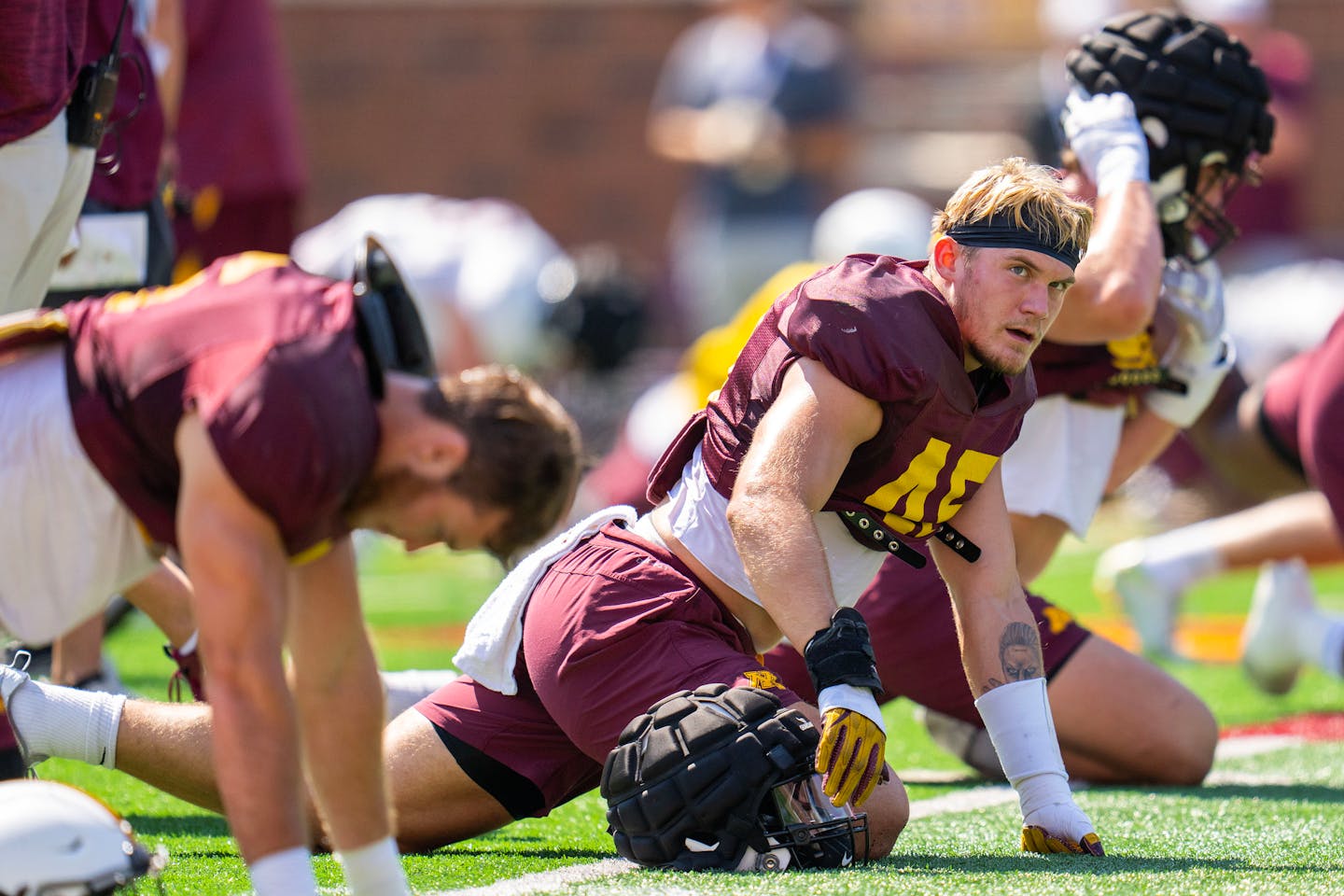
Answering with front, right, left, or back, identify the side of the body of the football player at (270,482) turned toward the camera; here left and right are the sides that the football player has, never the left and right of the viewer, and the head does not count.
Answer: right

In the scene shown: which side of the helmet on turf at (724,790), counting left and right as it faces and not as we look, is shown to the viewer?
right

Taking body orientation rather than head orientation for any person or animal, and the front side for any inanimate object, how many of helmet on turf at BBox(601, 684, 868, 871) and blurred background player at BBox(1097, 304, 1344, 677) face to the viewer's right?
2

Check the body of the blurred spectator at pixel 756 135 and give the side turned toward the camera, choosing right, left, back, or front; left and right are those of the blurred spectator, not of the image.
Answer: front

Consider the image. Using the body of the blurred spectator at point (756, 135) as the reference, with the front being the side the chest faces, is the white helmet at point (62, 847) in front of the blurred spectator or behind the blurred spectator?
in front

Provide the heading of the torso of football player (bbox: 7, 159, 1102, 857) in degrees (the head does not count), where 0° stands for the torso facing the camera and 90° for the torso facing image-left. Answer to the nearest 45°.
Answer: approximately 315°

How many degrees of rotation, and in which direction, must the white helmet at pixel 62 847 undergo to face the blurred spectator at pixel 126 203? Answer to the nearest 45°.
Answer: approximately 90° to its left

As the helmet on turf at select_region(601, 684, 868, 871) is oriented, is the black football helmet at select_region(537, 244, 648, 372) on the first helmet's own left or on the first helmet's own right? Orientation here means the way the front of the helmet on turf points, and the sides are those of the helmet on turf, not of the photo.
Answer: on the first helmet's own left

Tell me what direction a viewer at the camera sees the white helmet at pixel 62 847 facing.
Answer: facing to the right of the viewer

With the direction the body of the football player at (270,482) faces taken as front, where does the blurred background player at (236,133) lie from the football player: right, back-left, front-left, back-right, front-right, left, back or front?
left

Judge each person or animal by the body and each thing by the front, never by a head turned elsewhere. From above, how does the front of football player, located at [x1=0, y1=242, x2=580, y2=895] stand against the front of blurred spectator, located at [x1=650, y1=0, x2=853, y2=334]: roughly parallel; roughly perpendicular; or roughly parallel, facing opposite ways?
roughly perpendicular

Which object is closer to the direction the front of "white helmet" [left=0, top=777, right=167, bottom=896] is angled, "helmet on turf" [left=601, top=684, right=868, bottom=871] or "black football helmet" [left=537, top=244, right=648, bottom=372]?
the helmet on turf

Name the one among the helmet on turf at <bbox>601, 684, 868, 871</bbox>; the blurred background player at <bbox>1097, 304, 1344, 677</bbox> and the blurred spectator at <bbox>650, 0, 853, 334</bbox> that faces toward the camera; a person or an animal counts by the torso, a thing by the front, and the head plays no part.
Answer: the blurred spectator
